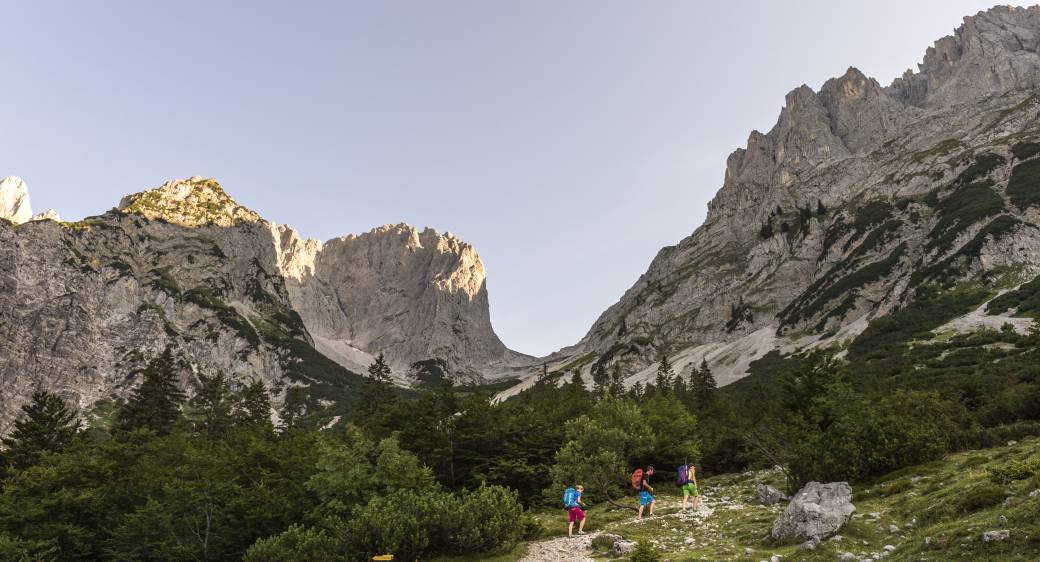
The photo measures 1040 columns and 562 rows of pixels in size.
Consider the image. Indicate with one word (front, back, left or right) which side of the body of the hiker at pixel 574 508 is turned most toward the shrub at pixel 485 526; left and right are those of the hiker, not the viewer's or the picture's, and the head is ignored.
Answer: back

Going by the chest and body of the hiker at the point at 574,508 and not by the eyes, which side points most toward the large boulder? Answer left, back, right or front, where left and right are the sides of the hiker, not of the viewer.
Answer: right

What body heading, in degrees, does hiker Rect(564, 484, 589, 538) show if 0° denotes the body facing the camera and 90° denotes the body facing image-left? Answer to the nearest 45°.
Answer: approximately 225°

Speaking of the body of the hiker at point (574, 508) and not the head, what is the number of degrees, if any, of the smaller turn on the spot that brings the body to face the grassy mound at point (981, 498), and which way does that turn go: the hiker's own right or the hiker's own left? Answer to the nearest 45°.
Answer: approximately 90° to the hiker's own right

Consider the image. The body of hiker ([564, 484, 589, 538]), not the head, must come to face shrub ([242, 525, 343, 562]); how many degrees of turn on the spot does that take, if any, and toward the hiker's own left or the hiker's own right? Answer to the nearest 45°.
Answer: approximately 135° to the hiker's own left

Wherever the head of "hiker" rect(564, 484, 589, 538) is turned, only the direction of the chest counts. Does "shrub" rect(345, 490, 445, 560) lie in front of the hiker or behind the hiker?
behind

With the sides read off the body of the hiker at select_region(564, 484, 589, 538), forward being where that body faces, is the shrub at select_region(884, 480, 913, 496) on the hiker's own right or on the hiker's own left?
on the hiker's own right

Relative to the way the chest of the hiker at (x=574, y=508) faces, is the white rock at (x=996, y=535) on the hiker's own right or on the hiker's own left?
on the hiker's own right
